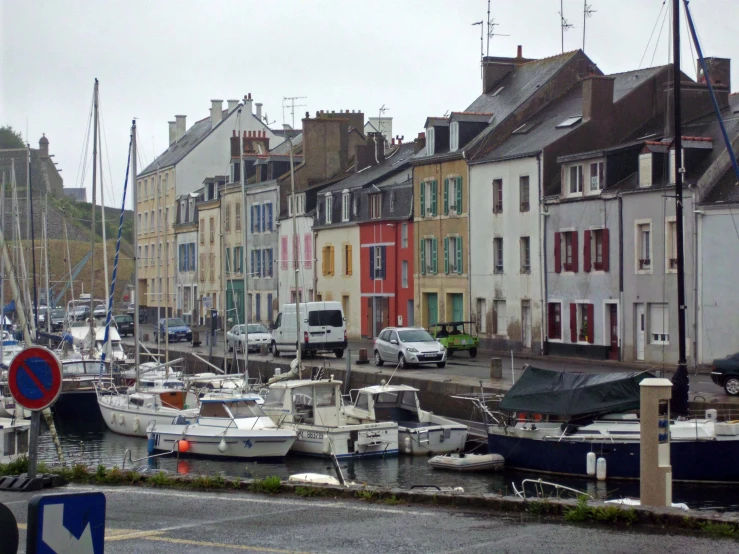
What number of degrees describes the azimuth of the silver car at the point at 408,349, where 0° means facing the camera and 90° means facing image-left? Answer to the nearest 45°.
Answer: approximately 315°

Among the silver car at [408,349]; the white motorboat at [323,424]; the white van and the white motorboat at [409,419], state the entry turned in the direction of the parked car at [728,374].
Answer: the silver car

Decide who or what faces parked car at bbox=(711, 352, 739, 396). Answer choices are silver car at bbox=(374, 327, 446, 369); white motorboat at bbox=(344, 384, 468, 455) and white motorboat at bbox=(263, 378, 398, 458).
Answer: the silver car

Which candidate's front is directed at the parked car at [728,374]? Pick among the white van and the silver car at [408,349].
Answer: the silver car

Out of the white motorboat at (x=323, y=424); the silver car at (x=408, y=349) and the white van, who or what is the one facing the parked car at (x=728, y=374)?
the silver car
